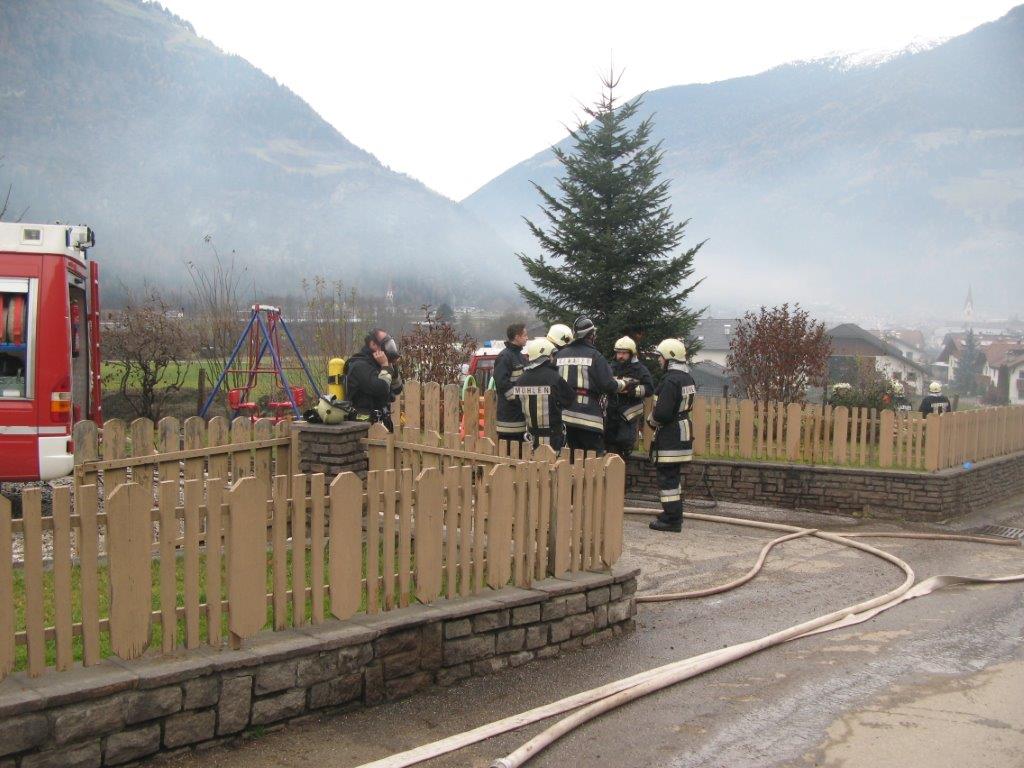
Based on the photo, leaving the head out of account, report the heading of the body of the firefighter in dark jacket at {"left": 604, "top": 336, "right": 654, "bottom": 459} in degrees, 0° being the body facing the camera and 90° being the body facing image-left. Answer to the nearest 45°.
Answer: approximately 45°

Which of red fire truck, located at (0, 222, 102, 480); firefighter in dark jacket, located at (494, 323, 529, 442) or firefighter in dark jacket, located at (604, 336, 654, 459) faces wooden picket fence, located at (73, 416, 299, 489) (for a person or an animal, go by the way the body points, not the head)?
firefighter in dark jacket, located at (604, 336, 654, 459)

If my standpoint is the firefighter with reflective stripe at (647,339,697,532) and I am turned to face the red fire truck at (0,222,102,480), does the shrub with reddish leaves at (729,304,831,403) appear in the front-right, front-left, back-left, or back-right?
back-right

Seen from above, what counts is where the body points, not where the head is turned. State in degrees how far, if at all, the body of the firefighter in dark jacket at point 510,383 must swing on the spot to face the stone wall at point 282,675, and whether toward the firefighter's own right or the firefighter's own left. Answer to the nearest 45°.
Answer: approximately 90° to the firefighter's own right

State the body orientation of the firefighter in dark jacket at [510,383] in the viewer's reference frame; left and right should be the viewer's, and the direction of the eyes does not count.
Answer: facing to the right of the viewer
